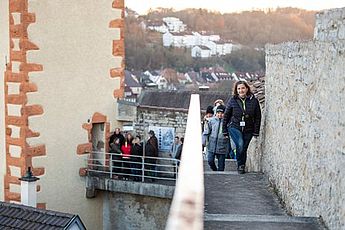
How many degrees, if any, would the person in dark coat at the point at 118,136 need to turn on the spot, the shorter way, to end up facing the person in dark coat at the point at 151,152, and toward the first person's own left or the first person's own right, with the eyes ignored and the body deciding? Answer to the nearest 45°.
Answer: approximately 45° to the first person's own left

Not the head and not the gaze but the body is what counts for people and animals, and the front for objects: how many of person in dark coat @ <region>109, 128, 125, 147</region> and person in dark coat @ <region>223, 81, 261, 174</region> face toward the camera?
2

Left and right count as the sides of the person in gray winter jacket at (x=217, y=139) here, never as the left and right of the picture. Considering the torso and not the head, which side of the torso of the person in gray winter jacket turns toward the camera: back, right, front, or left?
front

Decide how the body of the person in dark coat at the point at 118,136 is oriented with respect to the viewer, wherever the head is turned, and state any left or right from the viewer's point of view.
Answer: facing the viewer

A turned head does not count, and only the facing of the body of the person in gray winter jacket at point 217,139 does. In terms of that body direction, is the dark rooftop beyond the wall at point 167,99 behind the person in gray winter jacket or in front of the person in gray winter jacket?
behind

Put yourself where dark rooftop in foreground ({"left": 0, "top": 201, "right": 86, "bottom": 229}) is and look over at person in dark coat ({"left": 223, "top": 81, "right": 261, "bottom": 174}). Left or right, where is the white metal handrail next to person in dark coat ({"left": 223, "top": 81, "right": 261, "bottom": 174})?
right

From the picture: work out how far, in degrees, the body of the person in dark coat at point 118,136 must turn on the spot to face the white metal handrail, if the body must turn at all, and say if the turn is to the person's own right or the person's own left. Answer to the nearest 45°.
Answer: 0° — they already face it

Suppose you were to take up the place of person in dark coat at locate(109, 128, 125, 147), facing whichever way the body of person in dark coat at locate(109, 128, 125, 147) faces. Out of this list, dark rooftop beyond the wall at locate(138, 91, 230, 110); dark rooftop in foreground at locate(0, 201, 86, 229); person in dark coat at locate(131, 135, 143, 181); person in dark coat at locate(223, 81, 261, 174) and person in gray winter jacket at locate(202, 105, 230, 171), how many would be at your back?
1
